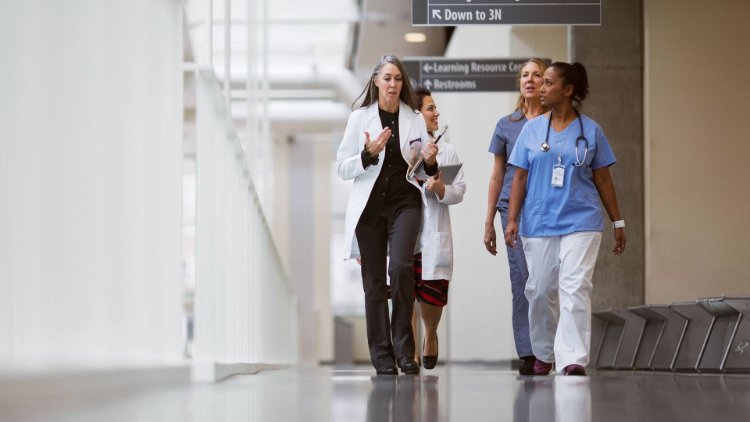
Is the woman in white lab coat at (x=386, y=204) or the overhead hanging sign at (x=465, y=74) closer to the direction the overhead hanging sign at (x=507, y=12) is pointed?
the woman in white lab coat

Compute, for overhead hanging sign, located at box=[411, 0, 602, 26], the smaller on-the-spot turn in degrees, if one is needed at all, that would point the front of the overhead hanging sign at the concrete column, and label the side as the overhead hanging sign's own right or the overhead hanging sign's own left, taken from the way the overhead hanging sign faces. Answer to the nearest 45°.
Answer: approximately 135° to the overhead hanging sign's own left

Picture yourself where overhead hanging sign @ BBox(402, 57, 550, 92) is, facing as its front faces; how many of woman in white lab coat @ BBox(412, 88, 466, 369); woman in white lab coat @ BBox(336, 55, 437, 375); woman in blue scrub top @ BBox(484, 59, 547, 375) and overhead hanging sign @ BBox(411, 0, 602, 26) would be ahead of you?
4

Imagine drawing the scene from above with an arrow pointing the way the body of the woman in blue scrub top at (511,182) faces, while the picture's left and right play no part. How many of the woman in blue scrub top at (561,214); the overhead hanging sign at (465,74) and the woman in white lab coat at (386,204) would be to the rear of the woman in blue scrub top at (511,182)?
1

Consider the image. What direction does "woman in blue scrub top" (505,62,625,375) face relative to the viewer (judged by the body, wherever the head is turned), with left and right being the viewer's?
facing the viewer

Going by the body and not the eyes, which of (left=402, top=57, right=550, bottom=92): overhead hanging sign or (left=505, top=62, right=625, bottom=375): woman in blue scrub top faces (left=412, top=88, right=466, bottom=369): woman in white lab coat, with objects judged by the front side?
the overhead hanging sign

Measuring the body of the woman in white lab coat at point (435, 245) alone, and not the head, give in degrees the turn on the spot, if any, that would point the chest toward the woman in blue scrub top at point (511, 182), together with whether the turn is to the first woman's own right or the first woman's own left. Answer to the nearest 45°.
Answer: approximately 135° to the first woman's own left

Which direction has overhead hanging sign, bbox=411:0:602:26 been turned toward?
toward the camera

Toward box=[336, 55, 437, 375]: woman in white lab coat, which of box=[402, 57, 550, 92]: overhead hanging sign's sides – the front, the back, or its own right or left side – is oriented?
front

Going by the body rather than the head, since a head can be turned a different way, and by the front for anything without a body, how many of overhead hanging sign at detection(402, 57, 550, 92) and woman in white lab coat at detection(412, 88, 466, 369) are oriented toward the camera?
2

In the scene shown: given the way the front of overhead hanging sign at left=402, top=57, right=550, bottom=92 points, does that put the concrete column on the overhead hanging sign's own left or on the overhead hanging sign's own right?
on the overhead hanging sign's own left
